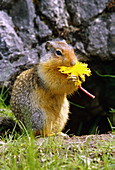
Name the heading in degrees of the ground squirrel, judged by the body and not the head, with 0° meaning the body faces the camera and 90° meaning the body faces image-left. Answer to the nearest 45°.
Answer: approximately 270°

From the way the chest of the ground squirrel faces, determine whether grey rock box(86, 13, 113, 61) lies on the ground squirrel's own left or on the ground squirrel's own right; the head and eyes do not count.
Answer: on the ground squirrel's own left

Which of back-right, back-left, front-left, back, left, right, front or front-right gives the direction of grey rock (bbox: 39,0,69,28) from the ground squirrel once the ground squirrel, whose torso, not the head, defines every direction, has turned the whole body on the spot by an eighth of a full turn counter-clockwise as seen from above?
front-left

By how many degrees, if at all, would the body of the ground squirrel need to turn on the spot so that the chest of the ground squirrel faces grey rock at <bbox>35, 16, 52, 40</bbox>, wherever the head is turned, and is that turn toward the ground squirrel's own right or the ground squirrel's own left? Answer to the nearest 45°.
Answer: approximately 90° to the ground squirrel's own left
